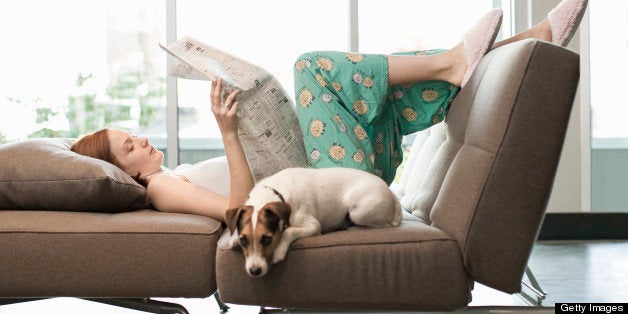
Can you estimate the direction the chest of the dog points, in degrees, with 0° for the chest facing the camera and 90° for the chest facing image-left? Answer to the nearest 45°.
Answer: approximately 45°
